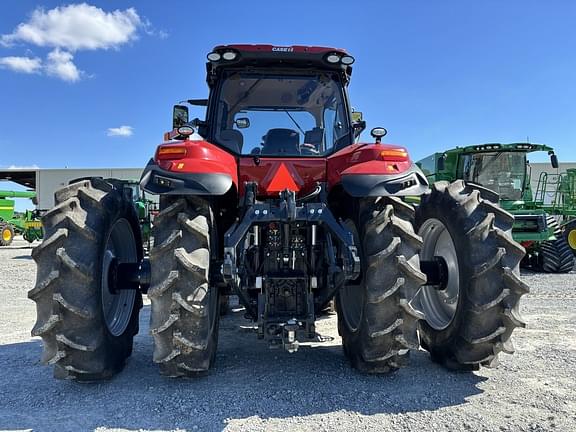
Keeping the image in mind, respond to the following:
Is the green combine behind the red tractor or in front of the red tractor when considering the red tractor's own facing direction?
in front

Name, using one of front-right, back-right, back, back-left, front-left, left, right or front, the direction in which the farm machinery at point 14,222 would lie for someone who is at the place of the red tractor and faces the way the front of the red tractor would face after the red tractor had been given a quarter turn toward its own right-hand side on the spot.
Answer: back-left

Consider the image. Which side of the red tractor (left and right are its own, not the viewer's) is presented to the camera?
back
